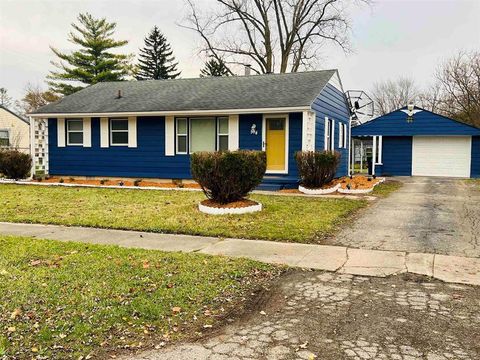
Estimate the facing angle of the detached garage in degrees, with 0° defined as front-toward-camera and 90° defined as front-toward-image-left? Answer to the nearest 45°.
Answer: approximately 0°

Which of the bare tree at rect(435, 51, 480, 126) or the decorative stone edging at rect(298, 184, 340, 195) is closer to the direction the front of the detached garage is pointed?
the decorative stone edging

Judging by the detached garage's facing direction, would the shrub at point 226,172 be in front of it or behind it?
in front

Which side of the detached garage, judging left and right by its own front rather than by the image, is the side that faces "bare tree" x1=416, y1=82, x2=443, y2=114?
back

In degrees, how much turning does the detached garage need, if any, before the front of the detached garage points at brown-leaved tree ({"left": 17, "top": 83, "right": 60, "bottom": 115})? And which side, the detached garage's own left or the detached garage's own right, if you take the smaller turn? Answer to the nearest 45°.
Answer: approximately 90° to the detached garage's own right

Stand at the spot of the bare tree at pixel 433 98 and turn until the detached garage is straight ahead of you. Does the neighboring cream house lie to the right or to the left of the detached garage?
right

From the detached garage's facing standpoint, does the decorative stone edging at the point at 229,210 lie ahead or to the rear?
ahead

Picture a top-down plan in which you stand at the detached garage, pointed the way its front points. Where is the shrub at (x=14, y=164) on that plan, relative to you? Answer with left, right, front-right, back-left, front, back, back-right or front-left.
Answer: front-right

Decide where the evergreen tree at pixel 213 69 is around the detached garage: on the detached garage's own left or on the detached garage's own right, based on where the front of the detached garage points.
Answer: on the detached garage's own right

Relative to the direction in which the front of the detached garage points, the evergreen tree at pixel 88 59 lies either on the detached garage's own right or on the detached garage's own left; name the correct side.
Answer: on the detached garage's own right

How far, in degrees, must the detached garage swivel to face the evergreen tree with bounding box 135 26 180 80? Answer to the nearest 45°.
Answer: approximately 135° to its right
